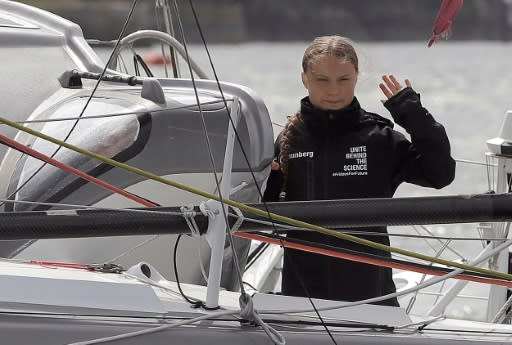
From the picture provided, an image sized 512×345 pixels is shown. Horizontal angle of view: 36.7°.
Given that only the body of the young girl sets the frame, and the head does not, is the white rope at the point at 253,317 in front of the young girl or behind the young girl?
in front

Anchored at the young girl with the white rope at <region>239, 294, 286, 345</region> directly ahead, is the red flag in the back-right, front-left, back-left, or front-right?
back-left

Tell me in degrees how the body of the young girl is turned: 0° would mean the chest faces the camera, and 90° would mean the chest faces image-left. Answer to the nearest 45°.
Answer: approximately 0°
